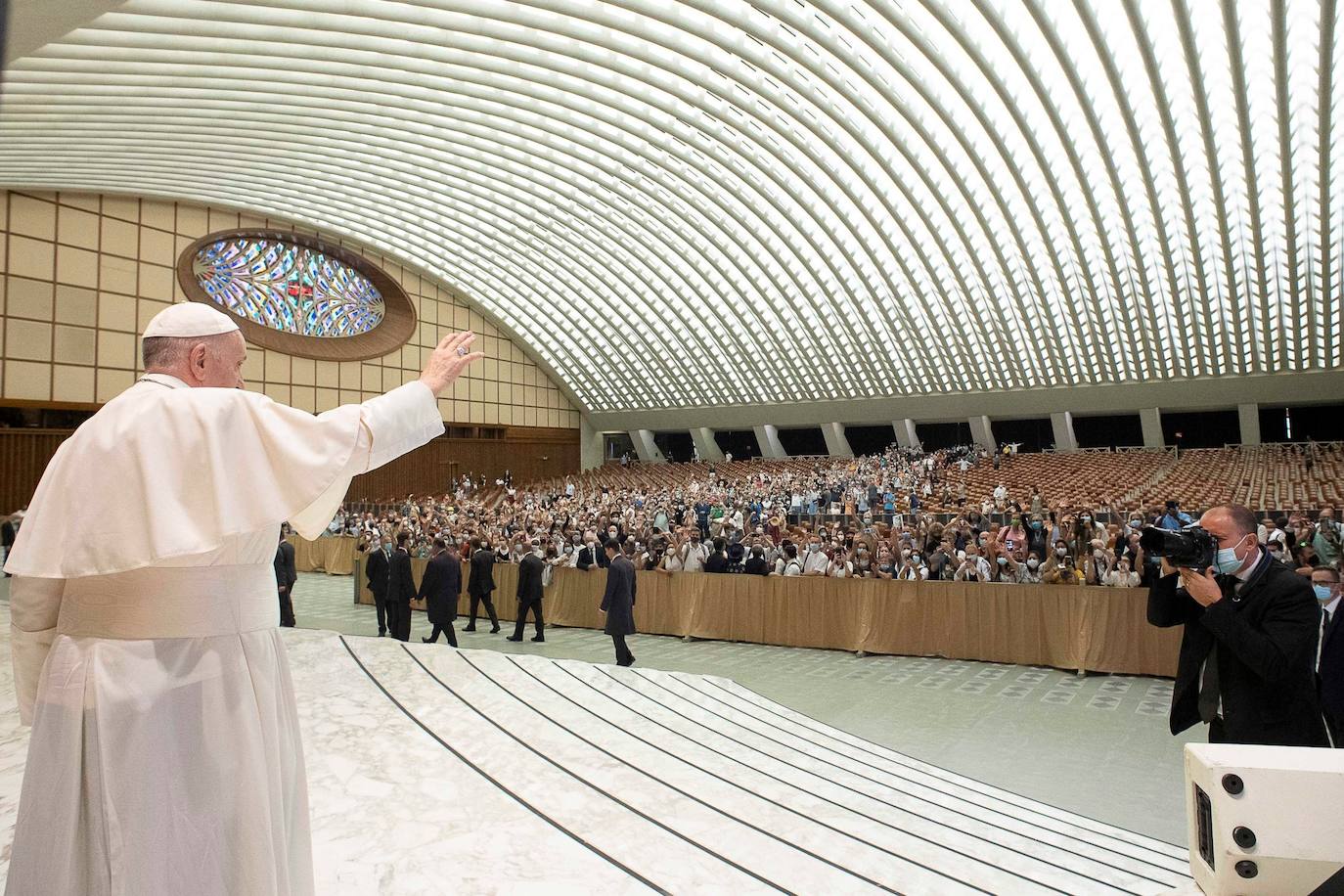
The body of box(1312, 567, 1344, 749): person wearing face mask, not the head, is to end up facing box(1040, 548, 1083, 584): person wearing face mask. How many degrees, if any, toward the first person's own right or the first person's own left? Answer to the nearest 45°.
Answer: approximately 90° to the first person's own right

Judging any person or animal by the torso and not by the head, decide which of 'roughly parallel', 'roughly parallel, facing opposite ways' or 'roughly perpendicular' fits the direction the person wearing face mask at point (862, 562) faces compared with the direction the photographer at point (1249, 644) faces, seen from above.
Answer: roughly perpendicular

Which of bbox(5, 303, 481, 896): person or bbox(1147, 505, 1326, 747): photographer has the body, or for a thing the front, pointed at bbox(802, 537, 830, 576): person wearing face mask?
the person

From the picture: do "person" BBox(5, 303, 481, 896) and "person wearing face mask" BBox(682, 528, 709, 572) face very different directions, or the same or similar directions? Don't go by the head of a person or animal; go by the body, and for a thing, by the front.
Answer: very different directions

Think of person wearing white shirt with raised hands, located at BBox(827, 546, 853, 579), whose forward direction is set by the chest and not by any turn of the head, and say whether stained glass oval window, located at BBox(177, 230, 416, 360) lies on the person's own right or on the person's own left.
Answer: on the person's own right

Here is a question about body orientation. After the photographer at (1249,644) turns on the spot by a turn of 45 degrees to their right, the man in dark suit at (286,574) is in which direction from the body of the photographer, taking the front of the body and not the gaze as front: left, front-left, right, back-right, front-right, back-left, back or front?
front

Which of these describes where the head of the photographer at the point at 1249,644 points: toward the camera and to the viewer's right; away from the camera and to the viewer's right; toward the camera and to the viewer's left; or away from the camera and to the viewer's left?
toward the camera and to the viewer's left

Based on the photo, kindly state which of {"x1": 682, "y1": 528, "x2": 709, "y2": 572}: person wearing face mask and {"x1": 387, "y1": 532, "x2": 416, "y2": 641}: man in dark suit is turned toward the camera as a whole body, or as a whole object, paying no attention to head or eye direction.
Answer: the person wearing face mask

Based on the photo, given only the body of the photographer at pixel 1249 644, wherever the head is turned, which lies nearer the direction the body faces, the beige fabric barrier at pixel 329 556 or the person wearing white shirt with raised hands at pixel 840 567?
the beige fabric barrier

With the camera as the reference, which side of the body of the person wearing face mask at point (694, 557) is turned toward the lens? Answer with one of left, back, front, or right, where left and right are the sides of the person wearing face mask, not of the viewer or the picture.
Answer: front

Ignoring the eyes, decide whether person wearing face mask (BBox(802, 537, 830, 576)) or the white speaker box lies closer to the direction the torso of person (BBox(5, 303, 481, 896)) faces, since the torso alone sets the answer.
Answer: the person wearing face mask

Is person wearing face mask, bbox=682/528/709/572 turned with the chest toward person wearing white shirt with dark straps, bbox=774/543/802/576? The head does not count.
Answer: no

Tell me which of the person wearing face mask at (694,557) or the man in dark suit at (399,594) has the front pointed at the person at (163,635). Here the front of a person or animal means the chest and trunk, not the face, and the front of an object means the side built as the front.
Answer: the person wearing face mask

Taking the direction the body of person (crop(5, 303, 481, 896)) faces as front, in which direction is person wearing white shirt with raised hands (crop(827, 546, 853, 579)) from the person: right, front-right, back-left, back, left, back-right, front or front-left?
front

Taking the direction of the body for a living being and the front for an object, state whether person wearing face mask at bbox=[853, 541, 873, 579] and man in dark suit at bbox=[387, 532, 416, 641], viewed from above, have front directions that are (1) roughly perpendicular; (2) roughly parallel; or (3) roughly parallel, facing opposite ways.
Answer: roughly parallel, facing opposite ways

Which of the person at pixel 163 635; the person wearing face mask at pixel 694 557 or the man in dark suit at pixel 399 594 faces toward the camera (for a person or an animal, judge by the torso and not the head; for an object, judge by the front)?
the person wearing face mask

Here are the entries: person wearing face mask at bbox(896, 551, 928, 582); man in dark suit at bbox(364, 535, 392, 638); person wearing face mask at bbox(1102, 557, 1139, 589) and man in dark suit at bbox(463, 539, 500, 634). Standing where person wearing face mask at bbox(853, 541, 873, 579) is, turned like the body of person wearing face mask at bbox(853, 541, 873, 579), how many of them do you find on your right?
2

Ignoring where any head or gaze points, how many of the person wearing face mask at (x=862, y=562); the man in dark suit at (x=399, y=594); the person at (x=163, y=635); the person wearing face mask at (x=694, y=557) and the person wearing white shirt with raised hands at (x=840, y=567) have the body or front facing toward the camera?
3

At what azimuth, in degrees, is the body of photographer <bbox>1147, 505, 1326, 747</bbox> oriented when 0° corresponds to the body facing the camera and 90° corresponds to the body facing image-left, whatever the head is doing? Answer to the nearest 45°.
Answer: approximately 45°
